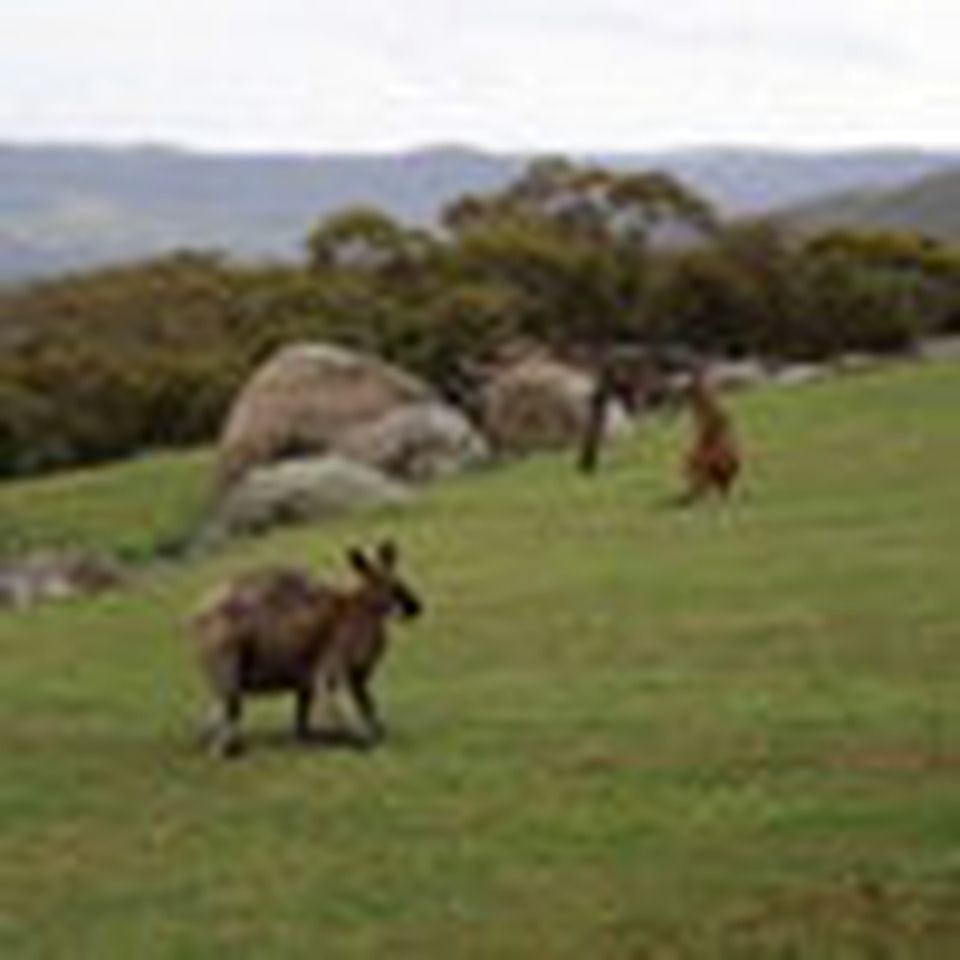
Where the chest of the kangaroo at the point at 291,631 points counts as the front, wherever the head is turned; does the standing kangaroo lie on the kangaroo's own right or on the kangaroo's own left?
on the kangaroo's own left

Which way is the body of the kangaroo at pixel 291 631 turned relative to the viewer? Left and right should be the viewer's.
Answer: facing to the right of the viewer
